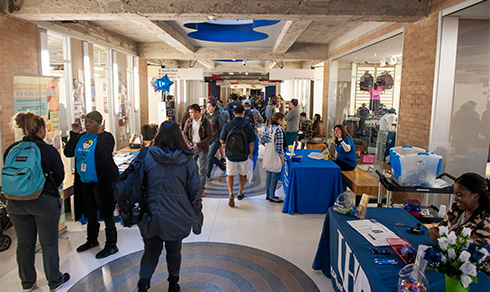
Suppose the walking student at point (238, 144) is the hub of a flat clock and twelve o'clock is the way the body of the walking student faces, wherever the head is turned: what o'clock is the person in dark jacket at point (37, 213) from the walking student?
The person in dark jacket is roughly at 7 o'clock from the walking student.

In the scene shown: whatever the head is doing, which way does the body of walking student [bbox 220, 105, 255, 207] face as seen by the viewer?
away from the camera

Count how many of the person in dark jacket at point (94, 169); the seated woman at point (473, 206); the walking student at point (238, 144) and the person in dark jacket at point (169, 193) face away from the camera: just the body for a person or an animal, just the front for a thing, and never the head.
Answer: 2

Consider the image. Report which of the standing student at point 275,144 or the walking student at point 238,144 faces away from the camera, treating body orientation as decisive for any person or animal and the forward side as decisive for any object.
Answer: the walking student at point 238,144

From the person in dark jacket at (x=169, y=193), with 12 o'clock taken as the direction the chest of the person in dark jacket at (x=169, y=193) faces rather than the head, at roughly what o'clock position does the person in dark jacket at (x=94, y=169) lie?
the person in dark jacket at (x=94, y=169) is roughly at 11 o'clock from the person in dark jacket at (x=169, y=193).

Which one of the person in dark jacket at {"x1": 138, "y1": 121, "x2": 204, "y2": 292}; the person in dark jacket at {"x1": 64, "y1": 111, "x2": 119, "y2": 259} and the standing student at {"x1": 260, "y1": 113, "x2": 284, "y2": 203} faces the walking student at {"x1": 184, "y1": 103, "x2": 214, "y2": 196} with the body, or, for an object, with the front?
the person in dark jacket at {"x1": 138, "y1": 121, "x2": 204, "y2": 292}

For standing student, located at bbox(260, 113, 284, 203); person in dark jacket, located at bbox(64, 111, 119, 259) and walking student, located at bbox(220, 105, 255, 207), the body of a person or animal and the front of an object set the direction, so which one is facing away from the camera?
walking student, located at bbox(220, 105, 255, 207)

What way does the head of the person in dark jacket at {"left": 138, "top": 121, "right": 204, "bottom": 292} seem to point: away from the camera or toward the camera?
away from the camera

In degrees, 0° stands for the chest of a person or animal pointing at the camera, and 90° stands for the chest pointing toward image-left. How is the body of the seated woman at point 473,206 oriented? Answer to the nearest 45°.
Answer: approximately 45°

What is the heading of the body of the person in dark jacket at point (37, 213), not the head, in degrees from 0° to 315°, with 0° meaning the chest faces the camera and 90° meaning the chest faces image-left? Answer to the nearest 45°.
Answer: approximately 225°

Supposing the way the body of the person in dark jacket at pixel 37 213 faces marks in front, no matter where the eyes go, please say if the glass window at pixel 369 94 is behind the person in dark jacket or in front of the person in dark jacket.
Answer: in front

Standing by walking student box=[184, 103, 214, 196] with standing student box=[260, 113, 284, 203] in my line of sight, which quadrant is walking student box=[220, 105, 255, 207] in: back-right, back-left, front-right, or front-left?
front-right

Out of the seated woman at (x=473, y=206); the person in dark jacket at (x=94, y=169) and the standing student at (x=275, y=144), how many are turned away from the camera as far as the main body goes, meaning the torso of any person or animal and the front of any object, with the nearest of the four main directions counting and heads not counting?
0

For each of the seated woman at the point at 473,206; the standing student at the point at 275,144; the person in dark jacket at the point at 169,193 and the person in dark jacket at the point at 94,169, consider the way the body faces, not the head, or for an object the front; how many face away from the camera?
1
